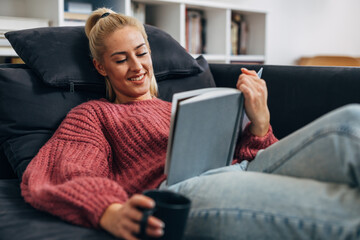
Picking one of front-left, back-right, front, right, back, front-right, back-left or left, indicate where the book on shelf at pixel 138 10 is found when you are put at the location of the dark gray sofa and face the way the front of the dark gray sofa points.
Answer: back

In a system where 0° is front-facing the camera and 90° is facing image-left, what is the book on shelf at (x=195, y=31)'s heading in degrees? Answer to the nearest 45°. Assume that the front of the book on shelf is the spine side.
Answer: approximately 0°

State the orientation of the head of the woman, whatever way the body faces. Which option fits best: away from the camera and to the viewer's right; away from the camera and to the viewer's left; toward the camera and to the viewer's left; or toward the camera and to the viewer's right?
toward the camera and to the viewer's right

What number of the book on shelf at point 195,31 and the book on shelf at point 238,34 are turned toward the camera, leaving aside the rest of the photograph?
2

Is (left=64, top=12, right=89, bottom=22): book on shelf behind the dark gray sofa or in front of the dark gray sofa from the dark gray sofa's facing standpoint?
behind

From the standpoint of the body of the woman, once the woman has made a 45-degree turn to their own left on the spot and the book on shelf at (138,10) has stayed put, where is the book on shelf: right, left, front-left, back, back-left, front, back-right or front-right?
left
